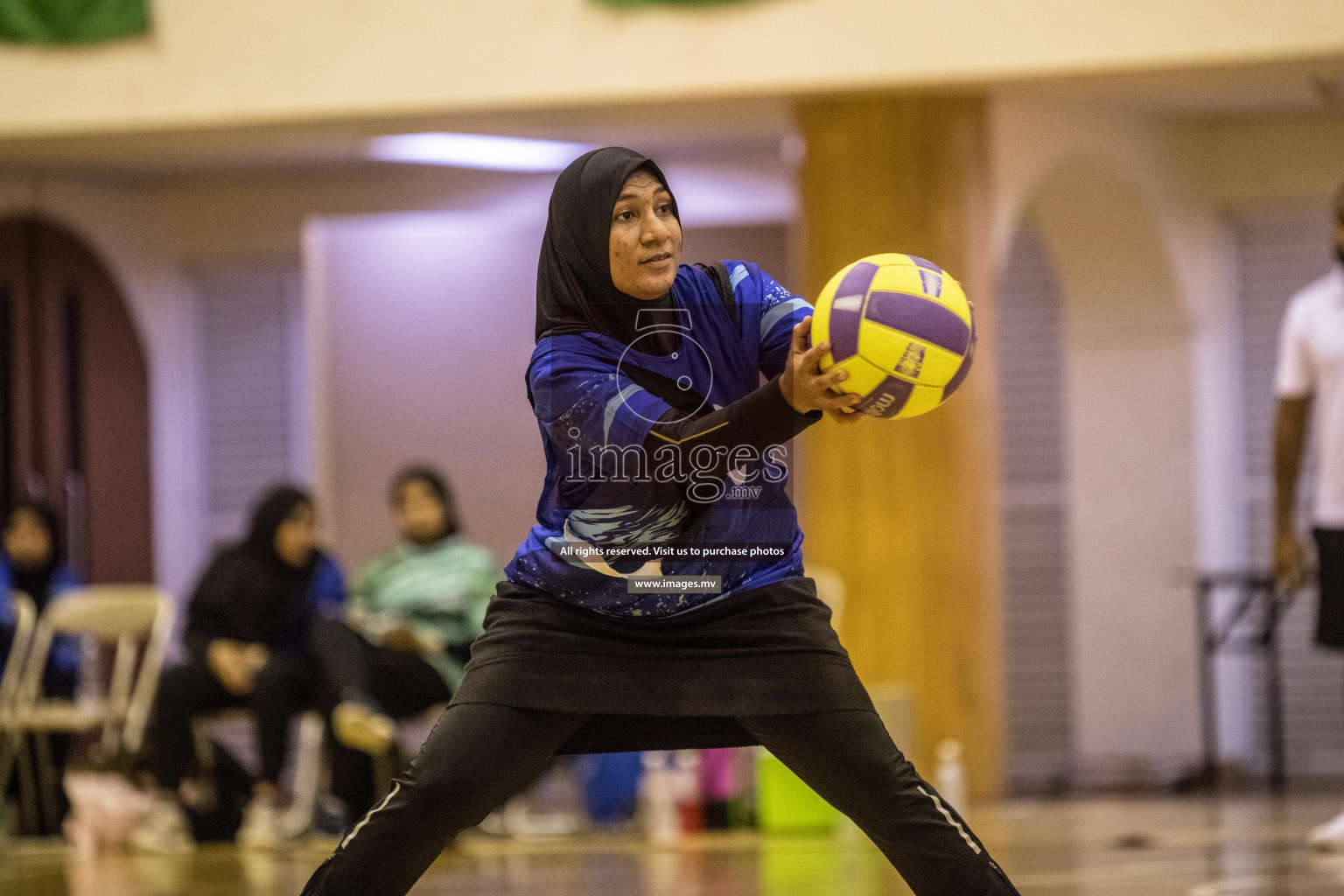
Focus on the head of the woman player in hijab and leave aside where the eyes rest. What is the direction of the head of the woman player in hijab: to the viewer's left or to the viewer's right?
to the viewer's right

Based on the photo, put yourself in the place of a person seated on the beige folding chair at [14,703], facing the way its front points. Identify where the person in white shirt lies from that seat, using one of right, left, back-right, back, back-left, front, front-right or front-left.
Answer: back-left

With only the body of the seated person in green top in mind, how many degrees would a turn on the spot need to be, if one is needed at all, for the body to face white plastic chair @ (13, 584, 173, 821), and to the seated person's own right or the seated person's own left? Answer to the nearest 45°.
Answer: approximately 90° to the seated person's own right

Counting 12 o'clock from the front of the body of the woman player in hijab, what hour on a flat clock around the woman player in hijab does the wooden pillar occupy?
The wooden pillar is roughly at 8 o'clock from the woman player in hijab.

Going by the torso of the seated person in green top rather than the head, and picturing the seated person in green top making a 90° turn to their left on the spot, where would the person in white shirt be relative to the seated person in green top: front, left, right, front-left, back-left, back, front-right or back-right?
front

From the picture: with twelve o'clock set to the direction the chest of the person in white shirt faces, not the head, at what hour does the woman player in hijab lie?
The woman player in hijab is roughly at 11 o'clock from the person in white shirt.

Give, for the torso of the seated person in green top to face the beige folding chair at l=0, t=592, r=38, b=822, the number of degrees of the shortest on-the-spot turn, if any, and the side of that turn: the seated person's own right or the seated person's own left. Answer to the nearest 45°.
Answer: approximately 90° to the seated person's own right

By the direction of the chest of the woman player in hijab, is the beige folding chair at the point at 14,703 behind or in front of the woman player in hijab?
behind

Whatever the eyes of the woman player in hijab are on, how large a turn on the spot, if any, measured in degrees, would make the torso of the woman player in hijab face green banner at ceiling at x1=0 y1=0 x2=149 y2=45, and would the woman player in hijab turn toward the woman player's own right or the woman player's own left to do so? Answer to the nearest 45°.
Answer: approximately 180°
